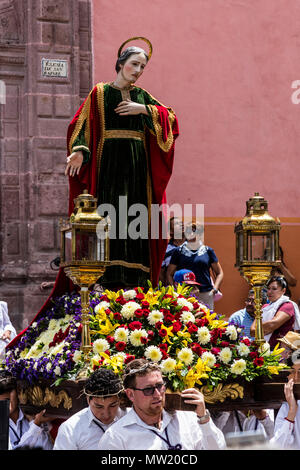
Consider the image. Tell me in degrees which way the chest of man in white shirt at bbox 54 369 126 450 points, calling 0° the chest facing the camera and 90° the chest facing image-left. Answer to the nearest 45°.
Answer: approximately 315°

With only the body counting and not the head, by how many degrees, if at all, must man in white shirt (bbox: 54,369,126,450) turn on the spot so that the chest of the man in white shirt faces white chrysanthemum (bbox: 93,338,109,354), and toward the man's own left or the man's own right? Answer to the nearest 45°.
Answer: approximately 135° to the man's own left

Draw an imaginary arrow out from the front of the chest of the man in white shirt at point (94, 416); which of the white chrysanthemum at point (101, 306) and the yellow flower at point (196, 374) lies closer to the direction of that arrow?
the yellow flower

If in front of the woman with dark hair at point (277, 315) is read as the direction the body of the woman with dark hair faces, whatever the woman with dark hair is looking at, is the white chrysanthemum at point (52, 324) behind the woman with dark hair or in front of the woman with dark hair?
in front

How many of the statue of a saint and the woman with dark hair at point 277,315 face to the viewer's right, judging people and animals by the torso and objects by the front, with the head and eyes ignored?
0

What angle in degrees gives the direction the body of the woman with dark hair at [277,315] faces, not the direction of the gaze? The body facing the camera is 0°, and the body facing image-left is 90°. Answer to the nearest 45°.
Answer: approximately 45°

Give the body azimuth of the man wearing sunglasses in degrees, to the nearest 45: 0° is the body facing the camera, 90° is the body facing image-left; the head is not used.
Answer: approximately 315°

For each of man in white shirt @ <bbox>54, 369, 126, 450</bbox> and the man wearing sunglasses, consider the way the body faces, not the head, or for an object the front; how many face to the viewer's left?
0

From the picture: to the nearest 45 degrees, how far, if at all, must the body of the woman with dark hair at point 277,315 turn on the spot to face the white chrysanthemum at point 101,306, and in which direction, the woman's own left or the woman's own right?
0° — they already face it
